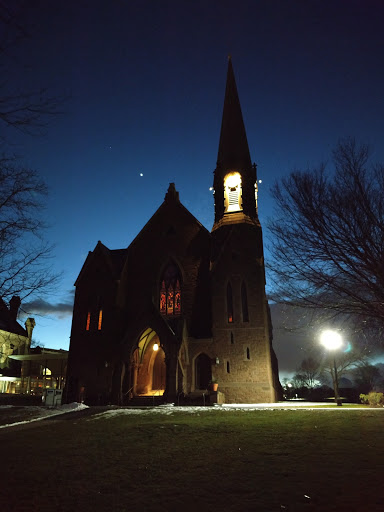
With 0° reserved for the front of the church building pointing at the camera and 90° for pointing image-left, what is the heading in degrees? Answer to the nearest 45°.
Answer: approximately 0°
